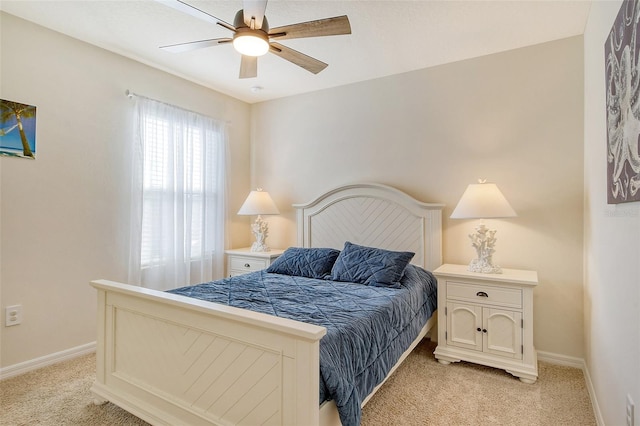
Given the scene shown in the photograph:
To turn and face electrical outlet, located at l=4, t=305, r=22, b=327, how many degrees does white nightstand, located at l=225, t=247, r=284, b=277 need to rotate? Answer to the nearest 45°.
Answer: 0° — it already faces it

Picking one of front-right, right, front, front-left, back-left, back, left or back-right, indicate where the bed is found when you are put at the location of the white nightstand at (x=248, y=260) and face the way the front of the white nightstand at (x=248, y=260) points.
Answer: front-left

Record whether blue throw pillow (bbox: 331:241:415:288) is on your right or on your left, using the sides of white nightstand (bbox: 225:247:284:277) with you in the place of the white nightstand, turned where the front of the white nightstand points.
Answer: on your left

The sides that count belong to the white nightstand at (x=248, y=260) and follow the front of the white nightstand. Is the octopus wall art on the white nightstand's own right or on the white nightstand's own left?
on the white nightstand's own left

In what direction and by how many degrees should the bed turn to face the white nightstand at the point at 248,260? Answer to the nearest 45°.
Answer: approximately 135° to its right

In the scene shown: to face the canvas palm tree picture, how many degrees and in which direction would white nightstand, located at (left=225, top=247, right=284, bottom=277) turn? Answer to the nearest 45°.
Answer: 0° — it already faces it

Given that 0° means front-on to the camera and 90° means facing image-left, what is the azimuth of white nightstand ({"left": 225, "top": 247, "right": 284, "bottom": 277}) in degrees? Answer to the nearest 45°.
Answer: approximately 45°

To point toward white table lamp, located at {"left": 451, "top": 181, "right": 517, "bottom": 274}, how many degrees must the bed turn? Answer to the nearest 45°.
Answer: approximately 135° to its left

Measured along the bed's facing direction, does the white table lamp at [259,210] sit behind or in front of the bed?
behind

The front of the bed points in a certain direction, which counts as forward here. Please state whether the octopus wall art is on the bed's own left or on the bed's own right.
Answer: on the bed's own left

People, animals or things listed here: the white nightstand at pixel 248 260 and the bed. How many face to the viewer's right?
0

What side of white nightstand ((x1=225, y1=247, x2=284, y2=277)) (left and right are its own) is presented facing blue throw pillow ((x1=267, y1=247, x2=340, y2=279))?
left

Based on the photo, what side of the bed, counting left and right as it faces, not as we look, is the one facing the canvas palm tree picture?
right
